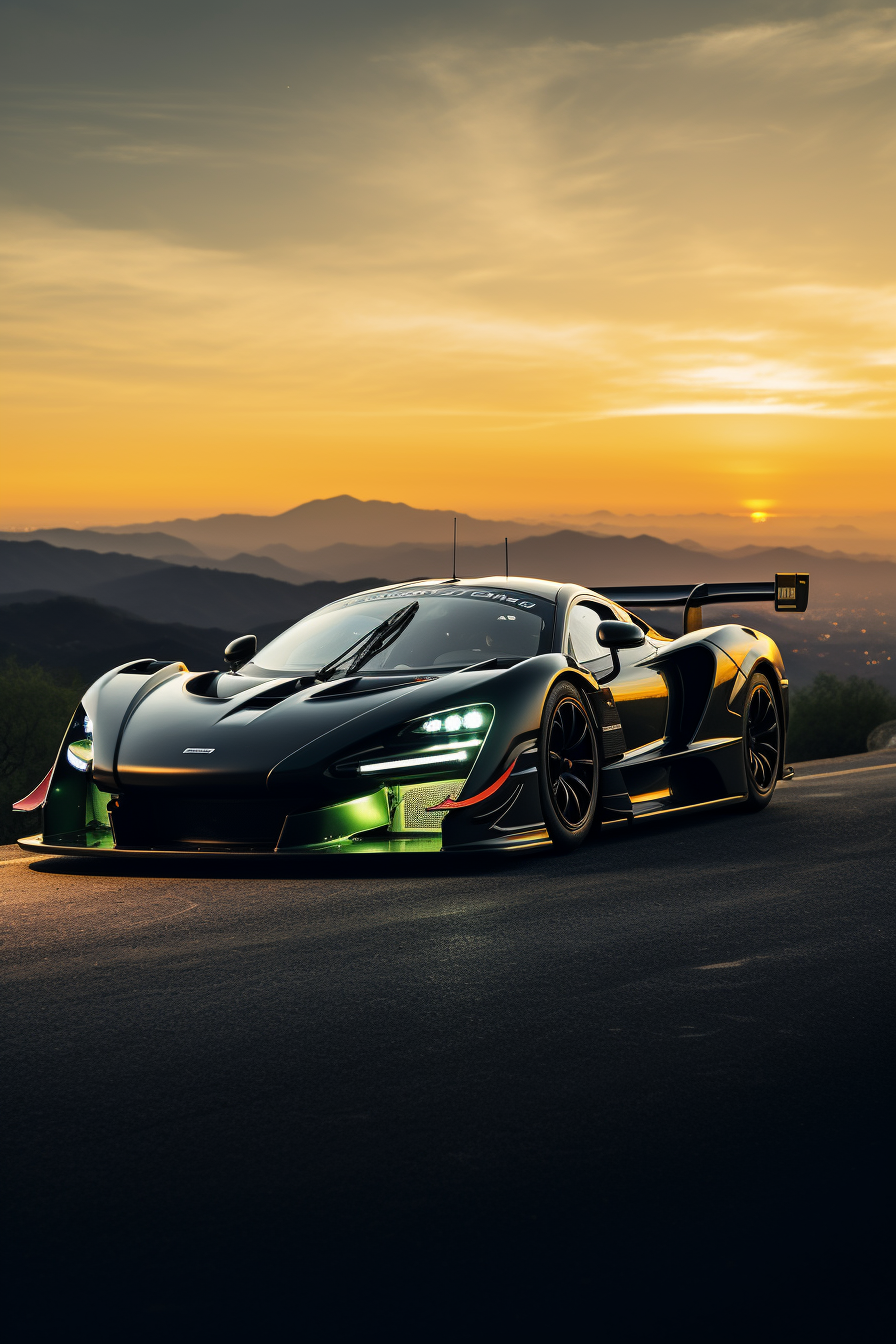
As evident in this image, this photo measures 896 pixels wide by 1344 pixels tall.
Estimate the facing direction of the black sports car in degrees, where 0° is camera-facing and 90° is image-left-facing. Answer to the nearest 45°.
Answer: approximately 45°
